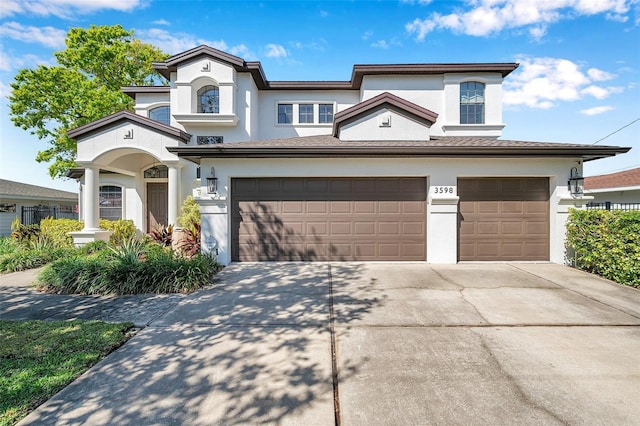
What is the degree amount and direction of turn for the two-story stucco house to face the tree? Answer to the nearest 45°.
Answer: approximately 135° to its right

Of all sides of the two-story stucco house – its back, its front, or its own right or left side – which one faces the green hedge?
left

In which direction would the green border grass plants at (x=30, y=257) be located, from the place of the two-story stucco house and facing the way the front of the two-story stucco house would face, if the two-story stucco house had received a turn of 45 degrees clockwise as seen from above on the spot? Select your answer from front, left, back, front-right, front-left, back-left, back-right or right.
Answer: front-right

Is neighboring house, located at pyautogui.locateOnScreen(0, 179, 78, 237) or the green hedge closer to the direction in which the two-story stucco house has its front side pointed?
the green hedge

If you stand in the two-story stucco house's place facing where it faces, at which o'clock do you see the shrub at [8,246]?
The shrub is roughly at 3 o'clock from the two-story stucco house.

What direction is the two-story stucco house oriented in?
toward the camera

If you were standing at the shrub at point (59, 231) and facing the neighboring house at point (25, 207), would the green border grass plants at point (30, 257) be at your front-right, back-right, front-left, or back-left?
back-left

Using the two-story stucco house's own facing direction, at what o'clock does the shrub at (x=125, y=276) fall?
The shrub is roughly at 2 o'clock from the two-story stucco house.

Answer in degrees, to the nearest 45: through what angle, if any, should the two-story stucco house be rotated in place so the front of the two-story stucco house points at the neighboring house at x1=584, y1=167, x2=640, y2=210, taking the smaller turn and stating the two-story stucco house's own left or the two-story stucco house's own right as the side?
approximately 135° to the two-story stucco house's own left
